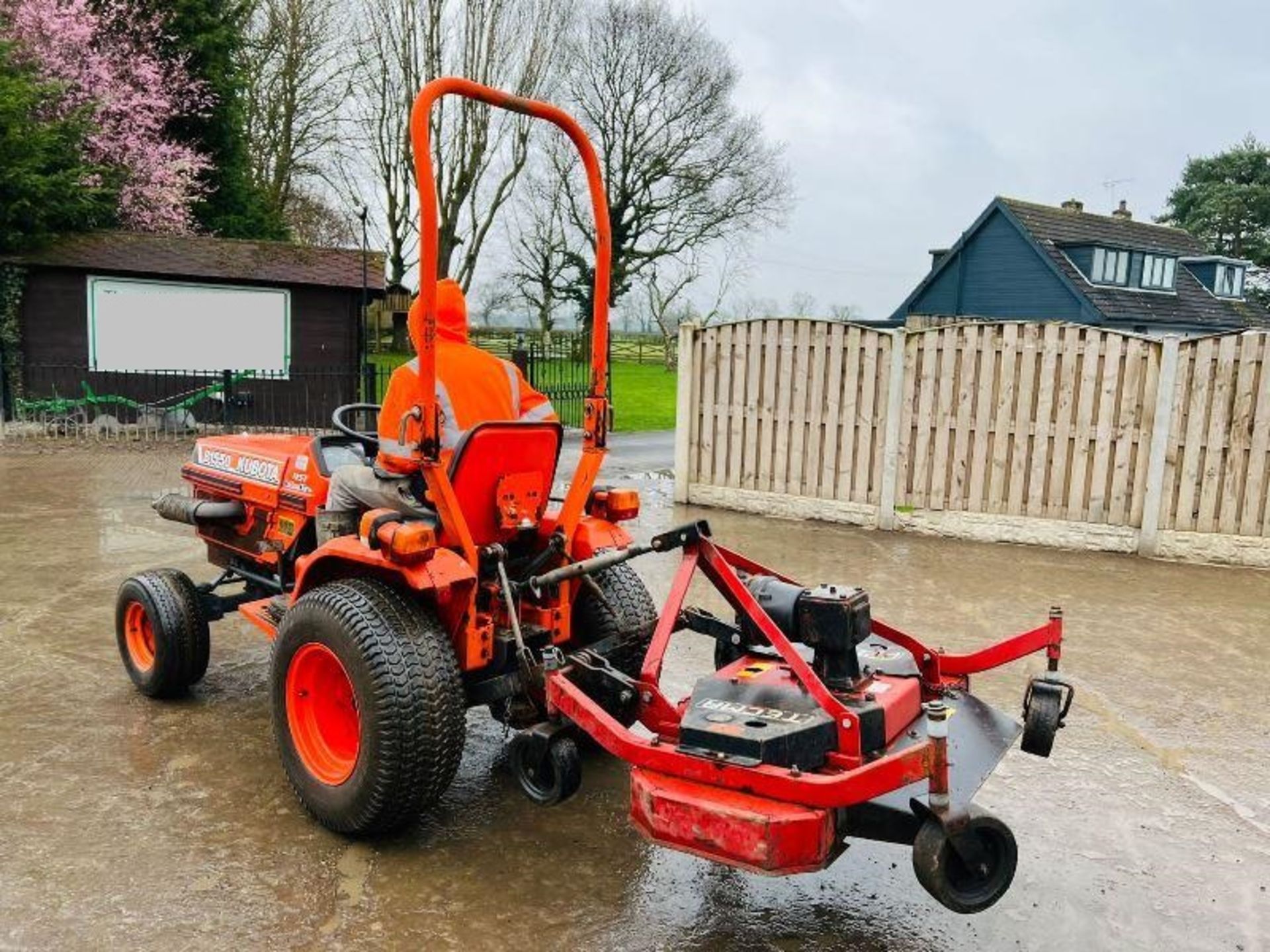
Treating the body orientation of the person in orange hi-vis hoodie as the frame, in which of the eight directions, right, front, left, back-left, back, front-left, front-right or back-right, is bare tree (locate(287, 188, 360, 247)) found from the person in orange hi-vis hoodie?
front-right

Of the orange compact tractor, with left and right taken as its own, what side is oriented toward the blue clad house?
right

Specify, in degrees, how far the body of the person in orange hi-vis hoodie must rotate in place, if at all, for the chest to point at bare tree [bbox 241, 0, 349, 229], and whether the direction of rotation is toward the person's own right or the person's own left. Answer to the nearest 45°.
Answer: approximately 45° to the person's own right

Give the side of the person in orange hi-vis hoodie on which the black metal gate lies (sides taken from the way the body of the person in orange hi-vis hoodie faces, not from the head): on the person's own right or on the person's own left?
on the person's own right

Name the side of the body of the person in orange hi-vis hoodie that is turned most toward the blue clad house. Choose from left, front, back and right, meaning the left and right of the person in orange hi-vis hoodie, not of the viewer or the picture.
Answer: right

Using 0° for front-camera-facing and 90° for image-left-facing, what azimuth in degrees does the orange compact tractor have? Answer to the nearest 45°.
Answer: approximately 135°

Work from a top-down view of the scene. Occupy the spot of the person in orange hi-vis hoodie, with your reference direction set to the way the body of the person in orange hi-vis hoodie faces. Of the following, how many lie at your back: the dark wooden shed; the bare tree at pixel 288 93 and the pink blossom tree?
0

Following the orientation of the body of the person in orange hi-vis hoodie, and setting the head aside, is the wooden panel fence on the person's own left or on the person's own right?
on the person's own right

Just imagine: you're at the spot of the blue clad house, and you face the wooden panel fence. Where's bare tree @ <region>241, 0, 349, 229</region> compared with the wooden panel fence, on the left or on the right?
right

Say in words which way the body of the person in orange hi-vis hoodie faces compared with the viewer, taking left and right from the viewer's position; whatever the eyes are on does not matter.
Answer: facing away from the viewer and to the left of the viewer

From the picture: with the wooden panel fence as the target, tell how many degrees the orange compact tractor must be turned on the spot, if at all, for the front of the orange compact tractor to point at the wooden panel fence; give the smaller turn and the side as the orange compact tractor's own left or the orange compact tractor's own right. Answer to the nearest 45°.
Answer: approximately 90° to the orange compact tractor's own right

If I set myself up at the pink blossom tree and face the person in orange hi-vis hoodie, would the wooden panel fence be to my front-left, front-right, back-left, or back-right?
front-left

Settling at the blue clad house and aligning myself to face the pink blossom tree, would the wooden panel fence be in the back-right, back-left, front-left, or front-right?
front-left
